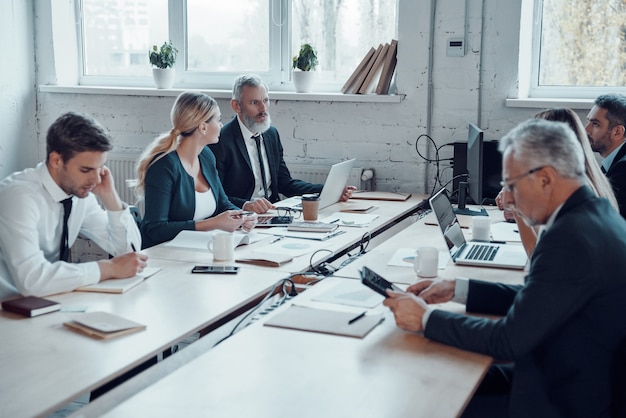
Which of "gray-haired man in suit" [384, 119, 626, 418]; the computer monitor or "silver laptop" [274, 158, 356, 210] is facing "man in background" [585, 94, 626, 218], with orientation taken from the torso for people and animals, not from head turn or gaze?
the computer monitor

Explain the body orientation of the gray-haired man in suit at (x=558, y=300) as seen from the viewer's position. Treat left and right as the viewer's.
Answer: facing to the left of the viewer

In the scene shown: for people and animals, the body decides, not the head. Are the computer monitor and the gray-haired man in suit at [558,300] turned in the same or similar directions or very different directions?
very different directions

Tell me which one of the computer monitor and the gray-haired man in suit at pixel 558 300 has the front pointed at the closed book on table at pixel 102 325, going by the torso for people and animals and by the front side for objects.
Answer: the gray-haired man in suit

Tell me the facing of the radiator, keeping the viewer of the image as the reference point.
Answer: facing the viewer

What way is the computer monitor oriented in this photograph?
to the viewer's right

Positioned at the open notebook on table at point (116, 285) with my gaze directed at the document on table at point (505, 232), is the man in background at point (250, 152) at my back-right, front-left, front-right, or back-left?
front-left

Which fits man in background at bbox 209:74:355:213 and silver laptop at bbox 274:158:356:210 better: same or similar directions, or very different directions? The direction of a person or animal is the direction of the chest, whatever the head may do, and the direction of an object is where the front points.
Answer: very different directions

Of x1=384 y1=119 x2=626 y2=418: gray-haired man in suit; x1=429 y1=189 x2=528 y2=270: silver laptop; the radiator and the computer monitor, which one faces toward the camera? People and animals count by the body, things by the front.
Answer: the radiator

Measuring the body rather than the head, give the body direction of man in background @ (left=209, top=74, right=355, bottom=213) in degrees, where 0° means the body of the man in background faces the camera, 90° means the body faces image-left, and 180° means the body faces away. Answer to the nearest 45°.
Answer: approximately 315°

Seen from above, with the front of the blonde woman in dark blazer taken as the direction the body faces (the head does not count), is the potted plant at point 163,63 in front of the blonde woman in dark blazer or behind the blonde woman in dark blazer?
behind

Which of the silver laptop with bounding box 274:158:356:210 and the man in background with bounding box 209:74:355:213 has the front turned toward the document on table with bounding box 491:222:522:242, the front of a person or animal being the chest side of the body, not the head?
the man in background

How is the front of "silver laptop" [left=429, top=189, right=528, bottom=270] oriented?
to the viewer's right

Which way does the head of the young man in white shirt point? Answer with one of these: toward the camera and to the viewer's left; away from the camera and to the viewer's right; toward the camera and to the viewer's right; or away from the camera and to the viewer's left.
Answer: toward the camera and to the viewer's right

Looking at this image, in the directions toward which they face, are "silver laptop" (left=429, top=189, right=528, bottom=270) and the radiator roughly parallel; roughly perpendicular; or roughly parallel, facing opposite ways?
roughly perpendicular

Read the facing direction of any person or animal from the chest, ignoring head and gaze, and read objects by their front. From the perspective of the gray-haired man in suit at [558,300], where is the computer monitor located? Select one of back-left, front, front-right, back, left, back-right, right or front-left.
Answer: right

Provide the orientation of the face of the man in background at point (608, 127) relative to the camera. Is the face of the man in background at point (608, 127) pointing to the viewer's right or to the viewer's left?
to the viewer's left

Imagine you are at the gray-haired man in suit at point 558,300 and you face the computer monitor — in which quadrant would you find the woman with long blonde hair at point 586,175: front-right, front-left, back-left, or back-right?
front-right

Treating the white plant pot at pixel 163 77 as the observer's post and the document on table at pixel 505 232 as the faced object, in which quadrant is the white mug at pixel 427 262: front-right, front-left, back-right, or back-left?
front-right

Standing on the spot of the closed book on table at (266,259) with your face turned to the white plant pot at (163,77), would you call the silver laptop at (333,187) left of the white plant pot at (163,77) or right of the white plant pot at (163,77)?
right
